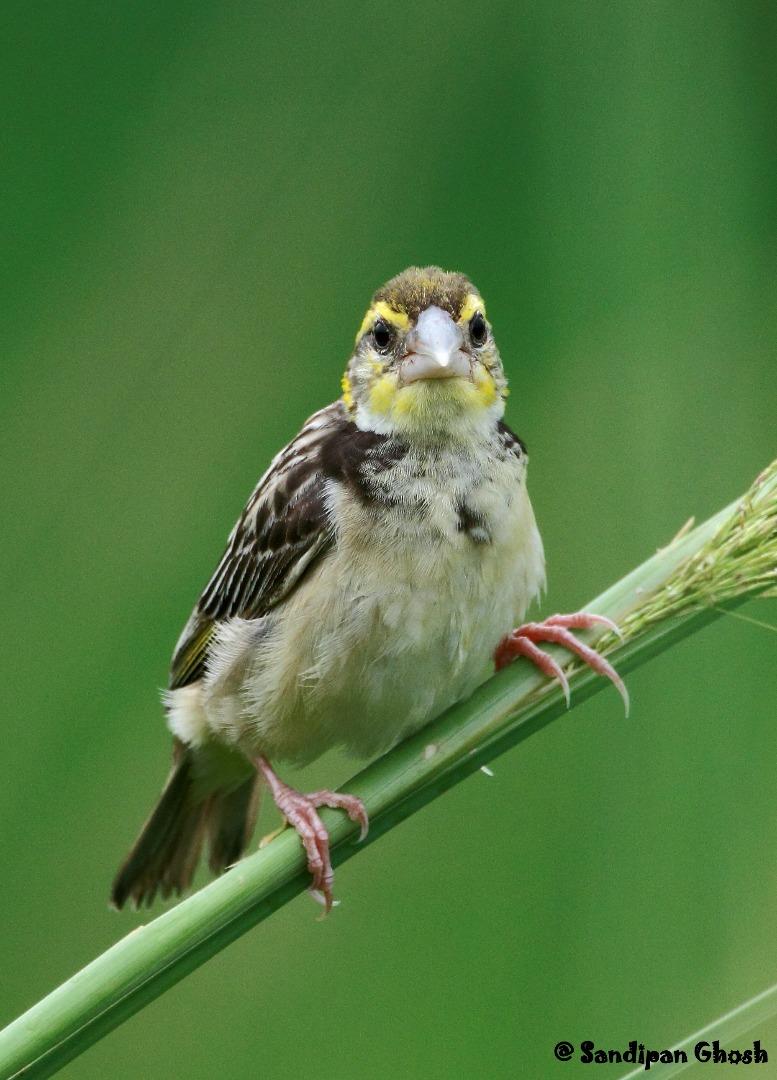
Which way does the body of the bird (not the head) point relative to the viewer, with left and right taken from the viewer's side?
facing the viewer and to the right of the viewer
